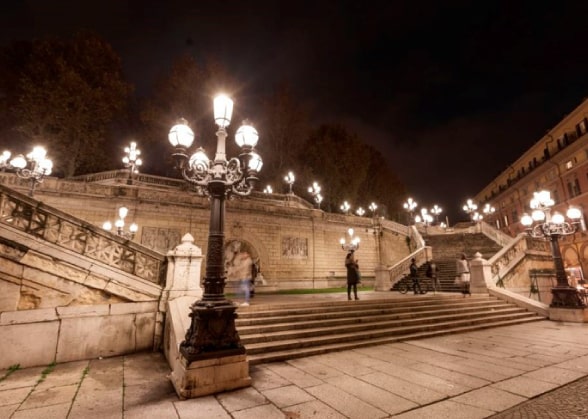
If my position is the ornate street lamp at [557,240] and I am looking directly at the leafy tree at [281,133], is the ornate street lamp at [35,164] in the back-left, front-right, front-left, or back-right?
front-left

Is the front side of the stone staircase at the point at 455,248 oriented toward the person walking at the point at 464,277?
yes

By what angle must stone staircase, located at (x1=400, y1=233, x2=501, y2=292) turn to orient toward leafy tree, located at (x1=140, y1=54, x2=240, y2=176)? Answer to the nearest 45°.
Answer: approximately 45° to its right

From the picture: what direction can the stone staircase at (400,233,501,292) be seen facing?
toward the camera

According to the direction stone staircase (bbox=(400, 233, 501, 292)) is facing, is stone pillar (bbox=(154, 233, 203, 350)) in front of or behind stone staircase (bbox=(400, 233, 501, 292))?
in front

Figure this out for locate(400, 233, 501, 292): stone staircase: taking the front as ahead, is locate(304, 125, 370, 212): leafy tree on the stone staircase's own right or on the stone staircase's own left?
on the stone staircase's own right

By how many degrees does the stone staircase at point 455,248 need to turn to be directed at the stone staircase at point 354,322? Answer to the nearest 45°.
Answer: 0° — it already faces it

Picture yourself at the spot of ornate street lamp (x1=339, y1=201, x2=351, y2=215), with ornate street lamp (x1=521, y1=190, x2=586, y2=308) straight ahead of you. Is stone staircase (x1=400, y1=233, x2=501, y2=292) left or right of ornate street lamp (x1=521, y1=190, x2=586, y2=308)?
left

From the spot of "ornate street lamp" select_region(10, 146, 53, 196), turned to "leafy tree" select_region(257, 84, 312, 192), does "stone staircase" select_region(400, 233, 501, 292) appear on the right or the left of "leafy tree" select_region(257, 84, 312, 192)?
right

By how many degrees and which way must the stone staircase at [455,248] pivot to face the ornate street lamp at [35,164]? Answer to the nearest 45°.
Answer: approximately 45° to its right

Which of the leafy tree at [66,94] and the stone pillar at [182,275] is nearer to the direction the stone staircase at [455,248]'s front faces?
the stone pillar

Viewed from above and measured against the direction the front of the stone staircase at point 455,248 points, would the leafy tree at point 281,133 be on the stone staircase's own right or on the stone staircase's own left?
on the stone staircase's own right

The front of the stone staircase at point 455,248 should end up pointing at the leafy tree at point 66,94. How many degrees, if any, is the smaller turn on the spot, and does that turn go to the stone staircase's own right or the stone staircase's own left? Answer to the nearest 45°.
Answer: approximately 45° to the stone staircase's own right

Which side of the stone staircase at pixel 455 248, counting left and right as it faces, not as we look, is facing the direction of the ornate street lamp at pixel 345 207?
right

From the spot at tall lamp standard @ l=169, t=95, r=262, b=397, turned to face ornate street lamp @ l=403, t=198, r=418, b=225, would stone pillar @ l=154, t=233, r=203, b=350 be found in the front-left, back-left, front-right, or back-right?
front-left
